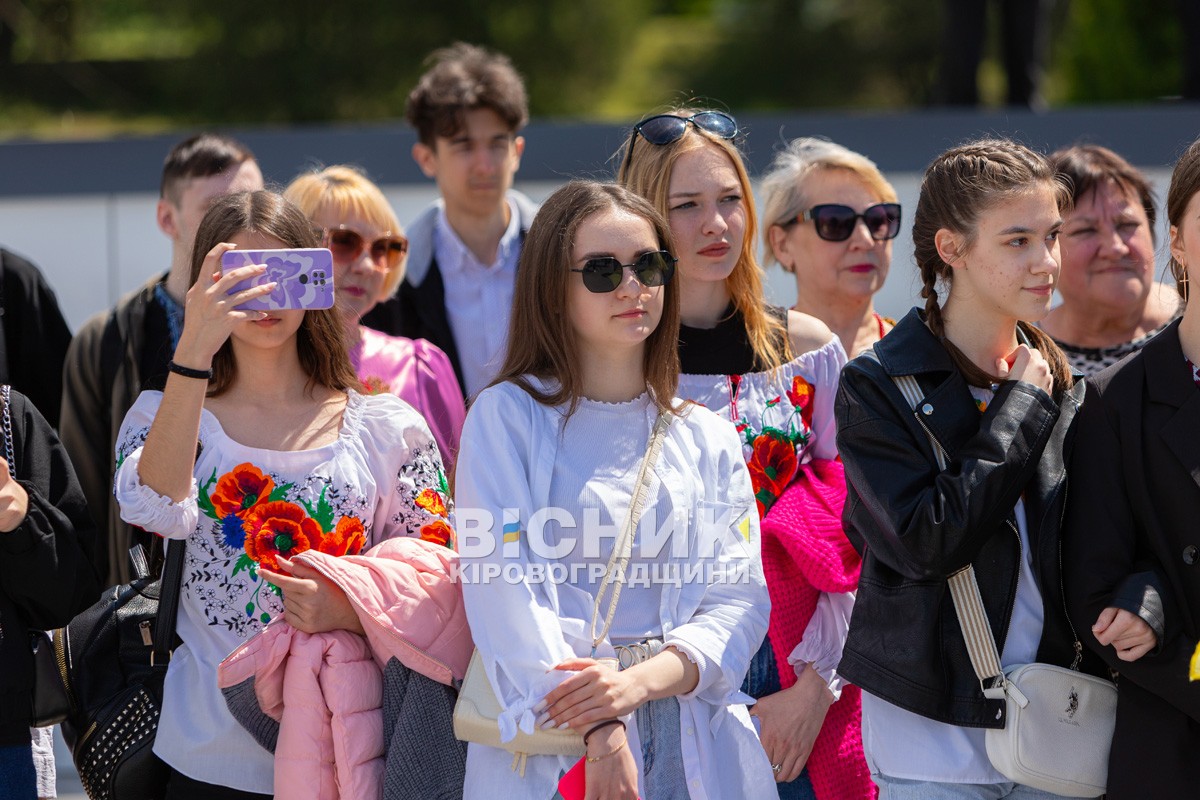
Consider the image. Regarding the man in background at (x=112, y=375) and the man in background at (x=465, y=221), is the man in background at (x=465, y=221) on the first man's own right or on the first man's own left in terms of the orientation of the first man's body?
on the first man's own left

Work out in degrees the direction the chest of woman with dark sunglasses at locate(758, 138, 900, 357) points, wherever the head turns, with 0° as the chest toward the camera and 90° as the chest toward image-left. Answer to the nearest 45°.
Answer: approximately 315°

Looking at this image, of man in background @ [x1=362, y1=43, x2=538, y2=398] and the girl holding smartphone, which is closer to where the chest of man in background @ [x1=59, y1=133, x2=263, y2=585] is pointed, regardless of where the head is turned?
the girl holding smartphone

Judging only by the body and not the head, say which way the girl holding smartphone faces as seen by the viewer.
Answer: toward the camera

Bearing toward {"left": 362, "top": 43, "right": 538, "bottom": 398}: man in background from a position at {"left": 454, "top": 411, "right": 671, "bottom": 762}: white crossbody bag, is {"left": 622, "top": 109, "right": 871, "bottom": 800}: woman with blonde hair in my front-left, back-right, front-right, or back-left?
front-right

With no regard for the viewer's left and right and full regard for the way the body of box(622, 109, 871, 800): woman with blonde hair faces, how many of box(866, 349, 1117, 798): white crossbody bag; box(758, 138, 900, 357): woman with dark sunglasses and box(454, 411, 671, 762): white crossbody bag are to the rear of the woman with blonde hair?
1

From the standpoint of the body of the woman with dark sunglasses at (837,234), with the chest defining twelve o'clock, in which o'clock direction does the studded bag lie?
The studded bag is roughly at 3 o'clock from the woman with dark sunglasses.

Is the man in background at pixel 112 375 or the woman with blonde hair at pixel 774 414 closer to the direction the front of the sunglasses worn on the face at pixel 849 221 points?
the woman with blonde hair

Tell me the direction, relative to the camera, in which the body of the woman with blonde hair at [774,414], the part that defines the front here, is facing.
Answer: toward the camera

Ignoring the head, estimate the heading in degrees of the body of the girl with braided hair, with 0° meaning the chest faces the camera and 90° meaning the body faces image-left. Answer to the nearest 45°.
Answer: approximately 315°

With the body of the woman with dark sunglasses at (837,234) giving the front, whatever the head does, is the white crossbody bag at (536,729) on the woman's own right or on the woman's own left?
on the woman's own right

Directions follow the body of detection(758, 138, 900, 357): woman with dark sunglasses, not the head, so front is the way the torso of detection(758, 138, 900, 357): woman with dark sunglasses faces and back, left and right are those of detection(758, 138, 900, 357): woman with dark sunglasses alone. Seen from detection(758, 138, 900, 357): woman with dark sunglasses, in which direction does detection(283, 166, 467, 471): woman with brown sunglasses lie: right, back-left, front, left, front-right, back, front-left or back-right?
back-right

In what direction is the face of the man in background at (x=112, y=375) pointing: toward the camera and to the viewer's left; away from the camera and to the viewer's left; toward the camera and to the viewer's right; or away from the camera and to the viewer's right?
toward the camera and to the viewer's right

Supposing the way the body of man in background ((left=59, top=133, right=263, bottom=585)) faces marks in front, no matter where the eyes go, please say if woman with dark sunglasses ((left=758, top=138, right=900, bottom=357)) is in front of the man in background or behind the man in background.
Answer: in front

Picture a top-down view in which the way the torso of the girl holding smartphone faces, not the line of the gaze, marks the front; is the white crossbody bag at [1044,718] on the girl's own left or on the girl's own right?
on the girl's own left

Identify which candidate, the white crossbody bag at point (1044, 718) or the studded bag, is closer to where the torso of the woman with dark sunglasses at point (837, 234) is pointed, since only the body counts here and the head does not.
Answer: the white crossbody bag
